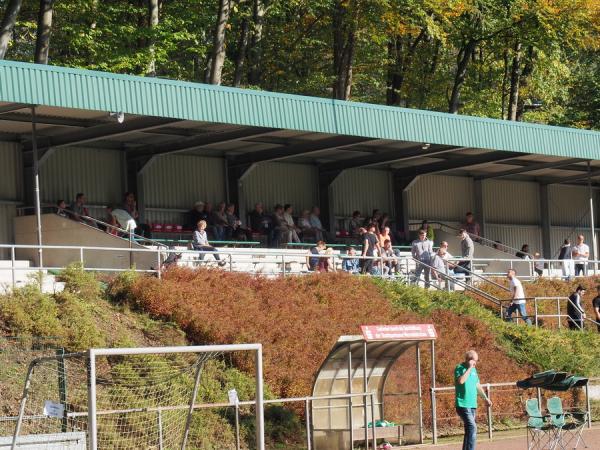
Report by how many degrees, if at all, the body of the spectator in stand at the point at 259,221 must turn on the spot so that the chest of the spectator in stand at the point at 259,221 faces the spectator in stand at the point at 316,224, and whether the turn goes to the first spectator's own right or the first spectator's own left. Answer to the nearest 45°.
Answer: approximately 90° to the first spectator's own left

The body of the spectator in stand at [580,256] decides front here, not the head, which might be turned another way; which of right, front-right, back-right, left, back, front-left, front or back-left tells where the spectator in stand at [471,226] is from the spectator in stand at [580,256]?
back-right

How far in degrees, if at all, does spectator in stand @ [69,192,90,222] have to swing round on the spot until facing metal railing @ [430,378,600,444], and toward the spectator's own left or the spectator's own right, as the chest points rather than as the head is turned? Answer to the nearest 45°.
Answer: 0° — they already face it

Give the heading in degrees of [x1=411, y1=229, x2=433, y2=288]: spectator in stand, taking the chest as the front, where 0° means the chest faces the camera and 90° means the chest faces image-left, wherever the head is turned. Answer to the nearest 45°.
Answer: approximately 0°

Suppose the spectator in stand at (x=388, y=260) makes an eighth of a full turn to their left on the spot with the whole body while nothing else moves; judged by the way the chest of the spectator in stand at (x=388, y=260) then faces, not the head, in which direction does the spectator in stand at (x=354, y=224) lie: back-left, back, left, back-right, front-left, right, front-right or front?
back-left

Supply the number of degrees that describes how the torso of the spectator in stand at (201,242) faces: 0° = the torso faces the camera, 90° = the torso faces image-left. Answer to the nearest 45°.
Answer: approximately 315°

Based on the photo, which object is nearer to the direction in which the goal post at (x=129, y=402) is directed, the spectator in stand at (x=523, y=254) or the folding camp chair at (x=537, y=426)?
the folding camp chair

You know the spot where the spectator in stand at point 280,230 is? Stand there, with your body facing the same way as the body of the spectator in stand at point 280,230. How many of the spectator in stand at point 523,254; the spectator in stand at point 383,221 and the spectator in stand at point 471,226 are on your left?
3

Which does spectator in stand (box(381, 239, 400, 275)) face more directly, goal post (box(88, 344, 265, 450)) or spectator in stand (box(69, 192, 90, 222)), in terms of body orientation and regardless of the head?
the goal post
